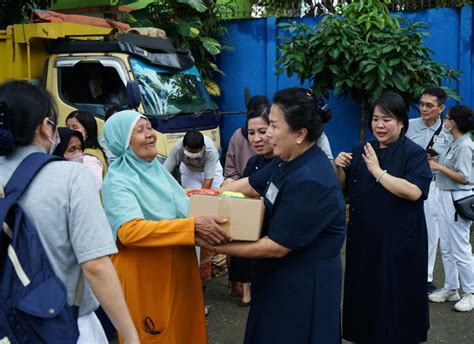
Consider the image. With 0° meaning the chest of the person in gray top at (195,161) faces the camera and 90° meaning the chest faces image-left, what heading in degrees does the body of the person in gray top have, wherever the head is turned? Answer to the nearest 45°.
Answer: approximately 0°

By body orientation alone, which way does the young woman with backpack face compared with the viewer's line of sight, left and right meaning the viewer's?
facing away from the viewer and to the right of the viewer

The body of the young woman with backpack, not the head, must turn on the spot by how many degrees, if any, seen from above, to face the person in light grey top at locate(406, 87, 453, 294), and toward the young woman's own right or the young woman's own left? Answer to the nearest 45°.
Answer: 0° — they already face them

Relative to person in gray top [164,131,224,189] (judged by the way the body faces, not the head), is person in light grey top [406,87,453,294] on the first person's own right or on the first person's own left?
on the first person's own left

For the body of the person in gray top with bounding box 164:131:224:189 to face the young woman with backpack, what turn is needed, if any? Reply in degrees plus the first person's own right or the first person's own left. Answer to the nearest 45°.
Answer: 0° — they already face them

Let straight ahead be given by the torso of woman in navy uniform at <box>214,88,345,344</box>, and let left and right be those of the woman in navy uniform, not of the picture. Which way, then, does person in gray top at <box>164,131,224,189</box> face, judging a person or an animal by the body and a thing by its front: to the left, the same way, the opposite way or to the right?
to the left

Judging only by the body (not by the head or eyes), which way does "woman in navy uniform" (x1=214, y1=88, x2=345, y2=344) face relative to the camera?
to the viewer's left

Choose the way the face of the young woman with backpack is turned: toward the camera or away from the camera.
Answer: away from the camera

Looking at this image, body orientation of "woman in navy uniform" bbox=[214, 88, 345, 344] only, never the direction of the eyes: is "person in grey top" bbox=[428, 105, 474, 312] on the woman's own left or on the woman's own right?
on the woman's own right

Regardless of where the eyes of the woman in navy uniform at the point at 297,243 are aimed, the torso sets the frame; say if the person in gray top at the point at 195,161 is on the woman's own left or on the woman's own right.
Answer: on the woman's own right

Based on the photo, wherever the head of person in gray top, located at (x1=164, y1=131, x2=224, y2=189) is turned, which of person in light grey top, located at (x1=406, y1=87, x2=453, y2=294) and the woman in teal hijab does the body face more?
the woman in teal hijab

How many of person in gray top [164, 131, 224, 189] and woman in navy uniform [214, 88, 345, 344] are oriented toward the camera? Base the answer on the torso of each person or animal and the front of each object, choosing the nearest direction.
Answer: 1
